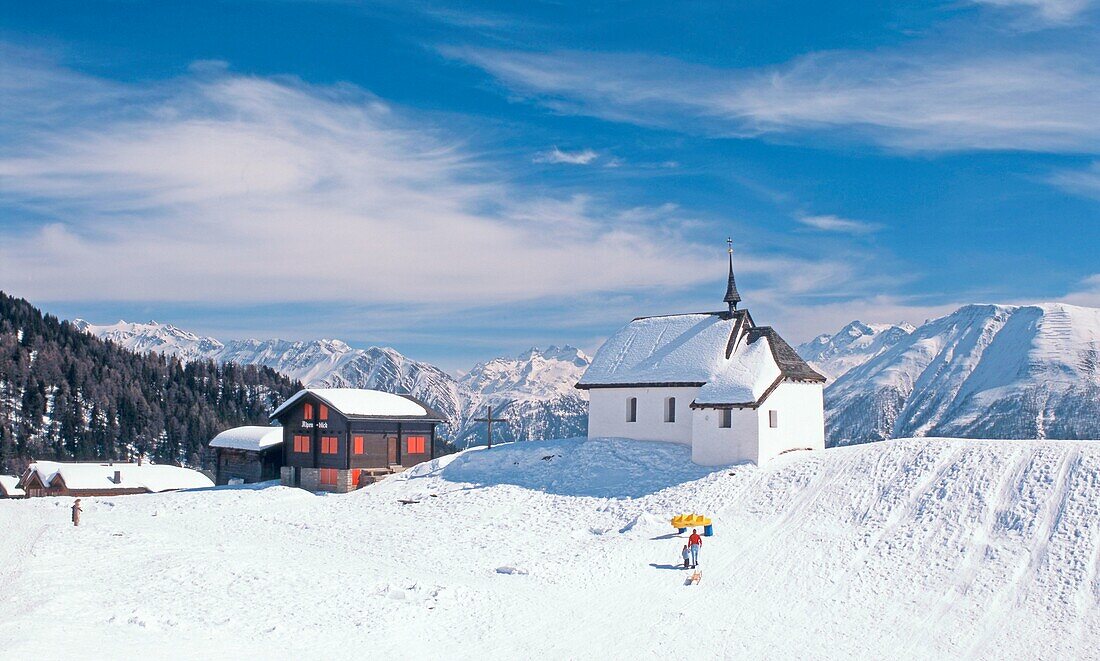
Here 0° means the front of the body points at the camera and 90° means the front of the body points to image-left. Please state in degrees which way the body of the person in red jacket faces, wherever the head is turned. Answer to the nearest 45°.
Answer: approximately 180°
